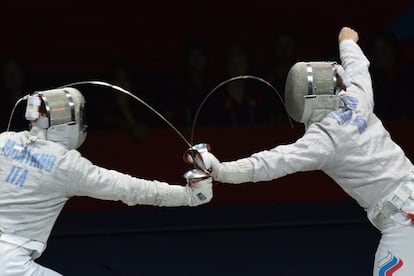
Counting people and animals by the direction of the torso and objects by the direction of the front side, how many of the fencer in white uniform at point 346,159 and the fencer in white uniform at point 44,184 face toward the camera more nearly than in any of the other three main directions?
0

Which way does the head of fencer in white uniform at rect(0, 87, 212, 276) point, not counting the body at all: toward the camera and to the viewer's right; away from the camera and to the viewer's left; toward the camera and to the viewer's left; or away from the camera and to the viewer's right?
away from the camera and to the viewer's right

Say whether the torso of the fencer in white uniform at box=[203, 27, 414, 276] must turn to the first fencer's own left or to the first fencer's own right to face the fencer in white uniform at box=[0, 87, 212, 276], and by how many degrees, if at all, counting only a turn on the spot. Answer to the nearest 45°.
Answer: approximately 45° to the first fencer's own left

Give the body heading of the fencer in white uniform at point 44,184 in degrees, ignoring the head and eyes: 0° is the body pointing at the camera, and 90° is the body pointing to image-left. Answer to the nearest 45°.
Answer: approximately 225°

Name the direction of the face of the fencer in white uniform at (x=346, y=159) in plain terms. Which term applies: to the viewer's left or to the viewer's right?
to the viewer's left

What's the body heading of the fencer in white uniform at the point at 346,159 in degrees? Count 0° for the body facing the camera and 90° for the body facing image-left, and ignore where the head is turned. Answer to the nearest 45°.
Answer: approximately 135°

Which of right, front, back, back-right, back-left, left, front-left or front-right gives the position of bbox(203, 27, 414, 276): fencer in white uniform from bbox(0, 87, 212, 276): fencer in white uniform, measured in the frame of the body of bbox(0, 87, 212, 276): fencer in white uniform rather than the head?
front-right
